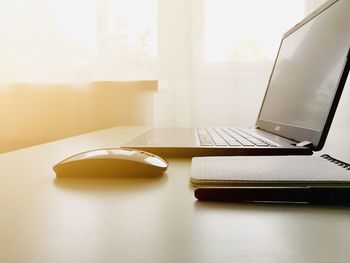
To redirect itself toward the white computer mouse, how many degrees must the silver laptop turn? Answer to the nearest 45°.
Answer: approximately 45° to its left

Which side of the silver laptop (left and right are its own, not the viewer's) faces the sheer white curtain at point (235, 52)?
right

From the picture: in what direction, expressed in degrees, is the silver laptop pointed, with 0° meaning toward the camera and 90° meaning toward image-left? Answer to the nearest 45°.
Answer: approximately 90°

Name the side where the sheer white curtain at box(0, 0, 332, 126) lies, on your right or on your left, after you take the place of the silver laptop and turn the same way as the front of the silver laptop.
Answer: on your right

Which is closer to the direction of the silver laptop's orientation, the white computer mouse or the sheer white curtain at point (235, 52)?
the white computer mouse
